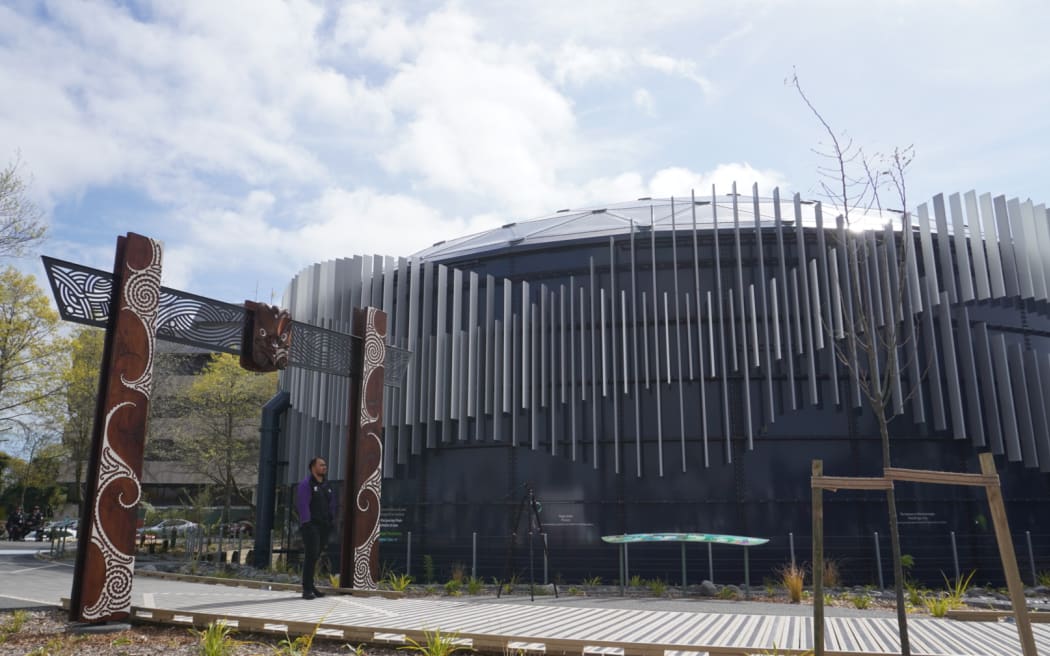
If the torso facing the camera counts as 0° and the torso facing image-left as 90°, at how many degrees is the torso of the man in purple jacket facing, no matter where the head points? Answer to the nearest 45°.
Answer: approximately 315°

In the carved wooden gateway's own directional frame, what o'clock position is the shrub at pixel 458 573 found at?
The shrub is roughly at 9 o'clock from the carved wooden gateway.

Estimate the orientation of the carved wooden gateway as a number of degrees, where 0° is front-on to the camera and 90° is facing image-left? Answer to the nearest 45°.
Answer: approximately 315°

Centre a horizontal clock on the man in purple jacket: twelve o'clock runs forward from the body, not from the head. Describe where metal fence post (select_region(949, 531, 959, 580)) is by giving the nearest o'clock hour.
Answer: The metal fence post is roughly at 10 o'clock from the man in purple jacket.

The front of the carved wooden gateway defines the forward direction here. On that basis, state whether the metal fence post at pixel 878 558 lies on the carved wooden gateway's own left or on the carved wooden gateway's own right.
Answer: on the carved wooden gateway's own left

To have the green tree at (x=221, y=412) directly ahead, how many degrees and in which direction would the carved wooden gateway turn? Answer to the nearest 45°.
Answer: approximately 135° to its left

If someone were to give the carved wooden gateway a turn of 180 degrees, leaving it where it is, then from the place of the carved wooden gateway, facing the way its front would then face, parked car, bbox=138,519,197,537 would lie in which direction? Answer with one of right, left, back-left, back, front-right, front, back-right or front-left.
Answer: front-right
